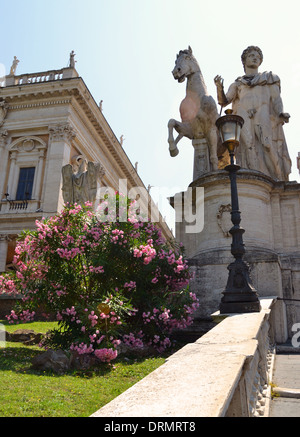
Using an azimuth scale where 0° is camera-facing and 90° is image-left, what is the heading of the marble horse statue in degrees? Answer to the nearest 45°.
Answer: approximately 45°

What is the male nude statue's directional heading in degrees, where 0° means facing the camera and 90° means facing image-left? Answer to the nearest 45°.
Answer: approximately 0°

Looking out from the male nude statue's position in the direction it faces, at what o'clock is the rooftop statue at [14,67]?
The rooftop statue is roughly at 4 o'clock from the male nude statue.

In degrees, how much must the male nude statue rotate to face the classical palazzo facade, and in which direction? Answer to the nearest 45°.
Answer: approximately 135° to its right
